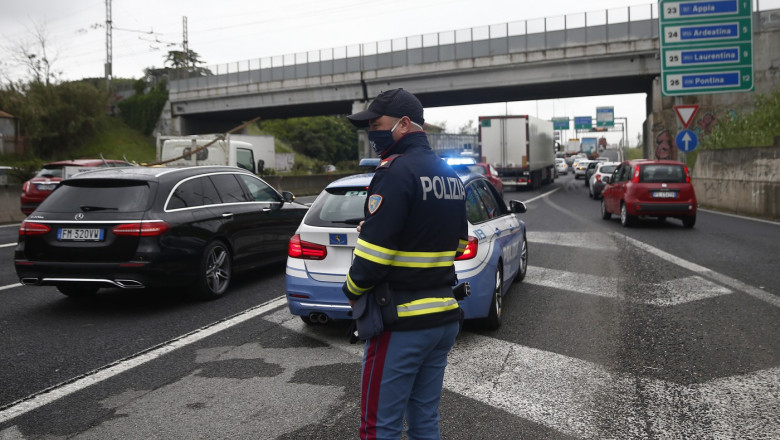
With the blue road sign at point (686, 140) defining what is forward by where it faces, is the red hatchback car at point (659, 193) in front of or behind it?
in front

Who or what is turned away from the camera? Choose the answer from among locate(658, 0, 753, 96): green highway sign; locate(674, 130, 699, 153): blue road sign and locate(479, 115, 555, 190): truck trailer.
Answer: the truck trailer

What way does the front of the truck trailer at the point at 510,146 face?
away from the camera

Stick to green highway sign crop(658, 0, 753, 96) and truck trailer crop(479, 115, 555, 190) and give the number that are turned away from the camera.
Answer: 1

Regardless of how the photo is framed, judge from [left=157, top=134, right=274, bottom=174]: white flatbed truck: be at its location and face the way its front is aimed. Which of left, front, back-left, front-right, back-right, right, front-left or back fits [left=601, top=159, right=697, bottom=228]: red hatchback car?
right

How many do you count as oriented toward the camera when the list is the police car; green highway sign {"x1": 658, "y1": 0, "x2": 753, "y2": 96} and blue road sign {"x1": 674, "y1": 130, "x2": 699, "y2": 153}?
2

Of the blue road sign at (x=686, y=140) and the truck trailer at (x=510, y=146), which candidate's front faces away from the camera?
the truck trailer

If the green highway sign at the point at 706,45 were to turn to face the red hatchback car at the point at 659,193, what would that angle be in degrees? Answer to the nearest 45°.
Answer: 0° — it already faces it

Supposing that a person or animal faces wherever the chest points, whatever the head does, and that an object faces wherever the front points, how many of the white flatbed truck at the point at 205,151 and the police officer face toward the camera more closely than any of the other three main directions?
0

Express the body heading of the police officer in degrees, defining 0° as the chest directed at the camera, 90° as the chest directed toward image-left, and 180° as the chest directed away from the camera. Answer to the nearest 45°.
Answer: approximately 135°

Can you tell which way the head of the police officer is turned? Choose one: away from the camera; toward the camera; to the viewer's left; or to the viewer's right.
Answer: to the viewer's left

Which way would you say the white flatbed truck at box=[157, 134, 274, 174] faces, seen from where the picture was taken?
facing away from the viewer and to the right of the viewer
